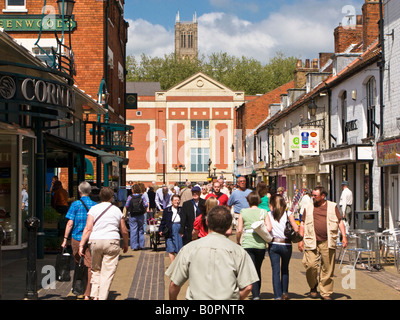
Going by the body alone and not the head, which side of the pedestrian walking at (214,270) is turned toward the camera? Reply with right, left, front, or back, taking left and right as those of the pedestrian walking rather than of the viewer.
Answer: back

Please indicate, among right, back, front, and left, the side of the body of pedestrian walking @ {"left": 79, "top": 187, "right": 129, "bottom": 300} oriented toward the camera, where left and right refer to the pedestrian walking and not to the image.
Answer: back

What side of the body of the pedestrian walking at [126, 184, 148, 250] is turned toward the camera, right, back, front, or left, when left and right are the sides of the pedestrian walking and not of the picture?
back

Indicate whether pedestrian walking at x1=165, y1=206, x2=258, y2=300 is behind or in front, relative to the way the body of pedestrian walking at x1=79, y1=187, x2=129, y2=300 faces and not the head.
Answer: behind

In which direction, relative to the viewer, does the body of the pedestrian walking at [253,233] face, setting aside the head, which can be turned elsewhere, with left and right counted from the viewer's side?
facing away from the viewer

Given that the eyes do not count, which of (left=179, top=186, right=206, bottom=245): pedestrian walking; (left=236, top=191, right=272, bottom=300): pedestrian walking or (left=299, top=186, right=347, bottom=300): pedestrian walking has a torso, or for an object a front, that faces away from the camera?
(left=236, top=191, right=272, bottom=300): pedestrian walking

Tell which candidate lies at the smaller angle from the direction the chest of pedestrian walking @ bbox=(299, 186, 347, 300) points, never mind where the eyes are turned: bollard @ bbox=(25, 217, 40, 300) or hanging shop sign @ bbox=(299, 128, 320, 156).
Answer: the bollard

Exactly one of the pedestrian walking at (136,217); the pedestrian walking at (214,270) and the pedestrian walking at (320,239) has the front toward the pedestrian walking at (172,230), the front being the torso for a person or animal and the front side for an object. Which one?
the pedestrian walking at (214,270)

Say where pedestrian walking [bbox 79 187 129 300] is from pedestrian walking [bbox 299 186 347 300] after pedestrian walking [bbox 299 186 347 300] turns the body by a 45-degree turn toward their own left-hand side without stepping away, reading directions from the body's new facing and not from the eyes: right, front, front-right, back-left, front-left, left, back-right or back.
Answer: right

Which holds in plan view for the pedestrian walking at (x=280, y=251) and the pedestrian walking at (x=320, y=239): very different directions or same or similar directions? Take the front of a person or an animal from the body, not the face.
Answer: very different directions

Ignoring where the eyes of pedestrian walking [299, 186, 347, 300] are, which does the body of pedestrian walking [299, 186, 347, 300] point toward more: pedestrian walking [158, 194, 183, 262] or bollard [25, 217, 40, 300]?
the bollard
